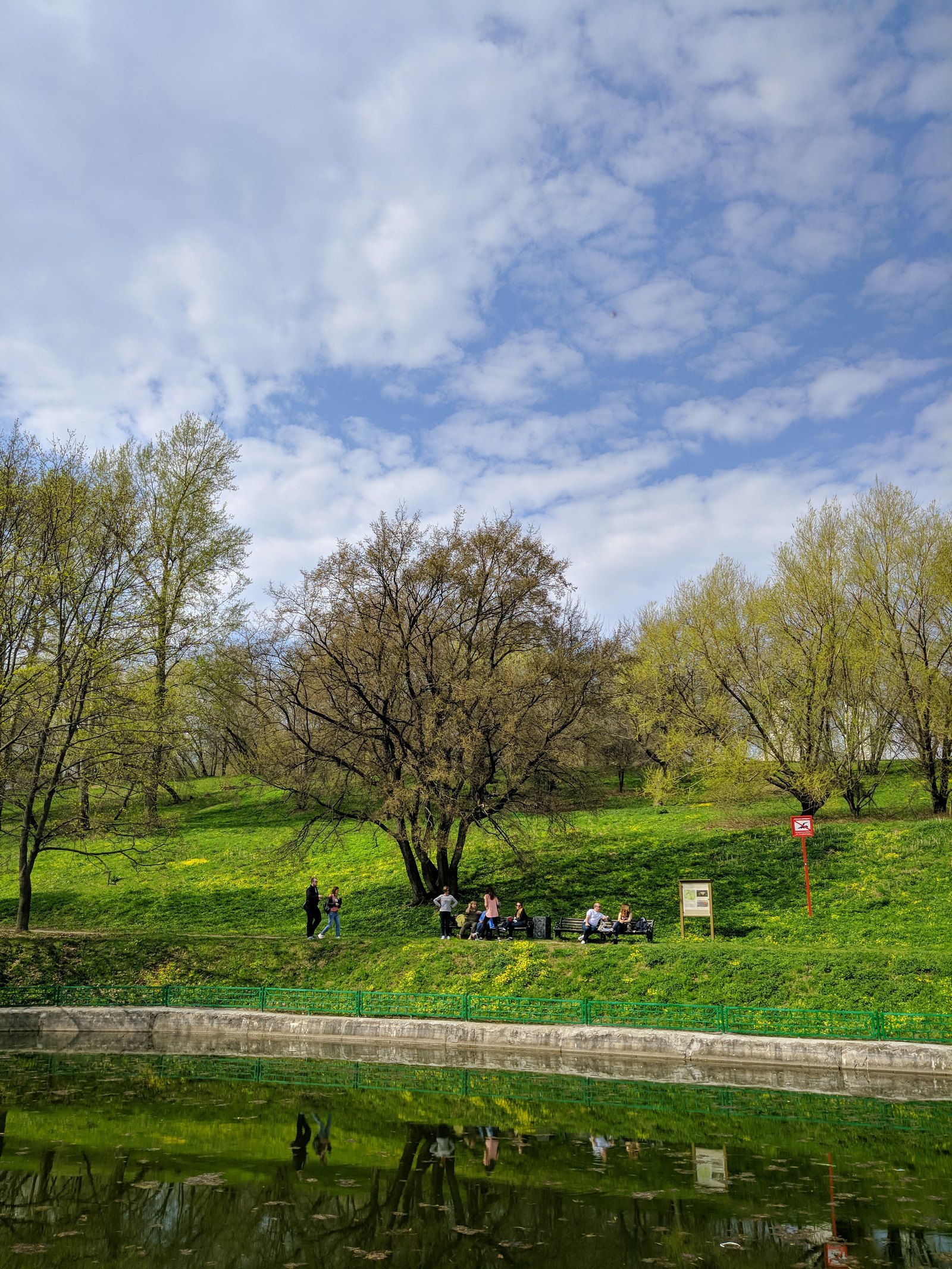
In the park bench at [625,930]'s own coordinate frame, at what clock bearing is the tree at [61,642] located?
The tree is roughly at 3 o'clock from the park bench.

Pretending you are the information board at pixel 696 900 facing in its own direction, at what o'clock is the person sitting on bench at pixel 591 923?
The person sitting on bench is roughly at 3 o'clock from the information board.

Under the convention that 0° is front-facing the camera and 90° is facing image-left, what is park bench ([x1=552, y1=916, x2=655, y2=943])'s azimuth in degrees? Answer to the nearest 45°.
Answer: approximately 0°

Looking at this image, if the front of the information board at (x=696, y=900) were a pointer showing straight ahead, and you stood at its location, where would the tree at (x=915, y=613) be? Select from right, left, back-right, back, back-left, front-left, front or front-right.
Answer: back-left

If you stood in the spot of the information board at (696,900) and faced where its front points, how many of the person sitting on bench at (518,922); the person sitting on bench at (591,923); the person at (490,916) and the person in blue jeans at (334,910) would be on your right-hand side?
4

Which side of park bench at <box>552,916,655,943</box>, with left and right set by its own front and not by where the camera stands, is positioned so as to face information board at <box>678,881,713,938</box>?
left

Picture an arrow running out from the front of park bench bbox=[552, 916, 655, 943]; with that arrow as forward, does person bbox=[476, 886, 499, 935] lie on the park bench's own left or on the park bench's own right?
on the park bench's own right

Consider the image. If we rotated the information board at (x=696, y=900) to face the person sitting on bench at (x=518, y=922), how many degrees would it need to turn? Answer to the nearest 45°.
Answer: approximately 90° to its right

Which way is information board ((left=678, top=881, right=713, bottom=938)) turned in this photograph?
toward the camera

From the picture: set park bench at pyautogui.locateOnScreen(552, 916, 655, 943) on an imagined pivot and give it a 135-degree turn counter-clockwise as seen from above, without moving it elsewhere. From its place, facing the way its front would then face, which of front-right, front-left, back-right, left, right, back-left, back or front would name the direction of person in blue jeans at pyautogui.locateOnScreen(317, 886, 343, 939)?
back-left

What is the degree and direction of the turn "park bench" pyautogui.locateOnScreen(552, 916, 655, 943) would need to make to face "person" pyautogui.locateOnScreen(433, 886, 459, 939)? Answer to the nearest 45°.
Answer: approximately 90° to its right

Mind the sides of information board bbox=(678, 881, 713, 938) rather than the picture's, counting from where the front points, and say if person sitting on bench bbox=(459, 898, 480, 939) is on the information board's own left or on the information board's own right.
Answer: on the information board's own right

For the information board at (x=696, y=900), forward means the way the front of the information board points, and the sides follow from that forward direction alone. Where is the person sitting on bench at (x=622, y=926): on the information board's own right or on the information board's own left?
on the information board's own right

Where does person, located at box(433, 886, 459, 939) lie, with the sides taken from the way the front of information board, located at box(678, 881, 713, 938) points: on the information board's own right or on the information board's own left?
on the information board's own right

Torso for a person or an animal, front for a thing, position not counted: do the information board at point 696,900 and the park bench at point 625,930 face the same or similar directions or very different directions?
same or similar directions

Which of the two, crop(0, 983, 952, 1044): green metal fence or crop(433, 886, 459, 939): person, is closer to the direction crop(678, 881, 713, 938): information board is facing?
the green metal fence
